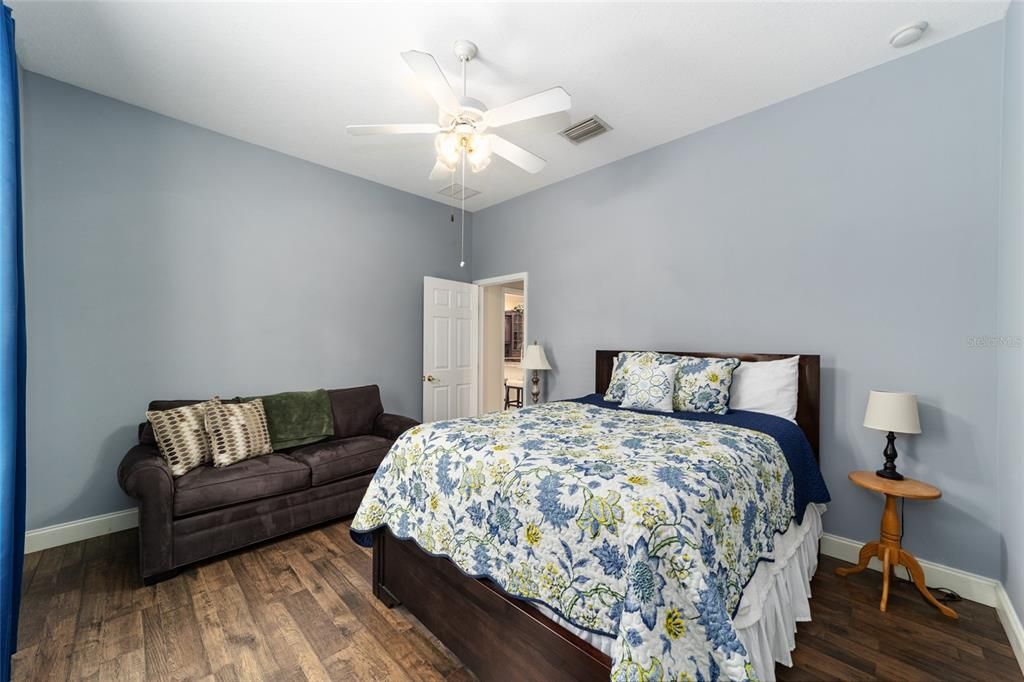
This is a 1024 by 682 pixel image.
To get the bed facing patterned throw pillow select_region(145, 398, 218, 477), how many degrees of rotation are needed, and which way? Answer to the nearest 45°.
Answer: approximately 45° to its right

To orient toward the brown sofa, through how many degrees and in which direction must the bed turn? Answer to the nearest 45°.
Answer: approximately 45° to its right

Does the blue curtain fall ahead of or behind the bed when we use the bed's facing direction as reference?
ahead

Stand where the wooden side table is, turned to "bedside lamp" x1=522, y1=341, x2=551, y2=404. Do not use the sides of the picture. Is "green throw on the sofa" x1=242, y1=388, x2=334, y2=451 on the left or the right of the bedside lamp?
left

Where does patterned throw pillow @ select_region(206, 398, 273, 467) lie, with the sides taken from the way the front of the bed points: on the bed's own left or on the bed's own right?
on the bed's own right

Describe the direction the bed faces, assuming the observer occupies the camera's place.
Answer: facing the viewer and to the left of the viewer

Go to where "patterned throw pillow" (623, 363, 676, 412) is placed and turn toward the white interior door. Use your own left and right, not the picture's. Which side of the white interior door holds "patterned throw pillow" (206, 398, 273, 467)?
left

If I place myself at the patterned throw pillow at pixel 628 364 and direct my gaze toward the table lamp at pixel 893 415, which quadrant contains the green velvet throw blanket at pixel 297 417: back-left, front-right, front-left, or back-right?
back-right

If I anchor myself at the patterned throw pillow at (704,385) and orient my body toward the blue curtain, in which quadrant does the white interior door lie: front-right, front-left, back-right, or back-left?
front-right

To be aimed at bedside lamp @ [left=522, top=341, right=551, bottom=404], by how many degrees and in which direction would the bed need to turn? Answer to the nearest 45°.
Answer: approximately 135° to its right
